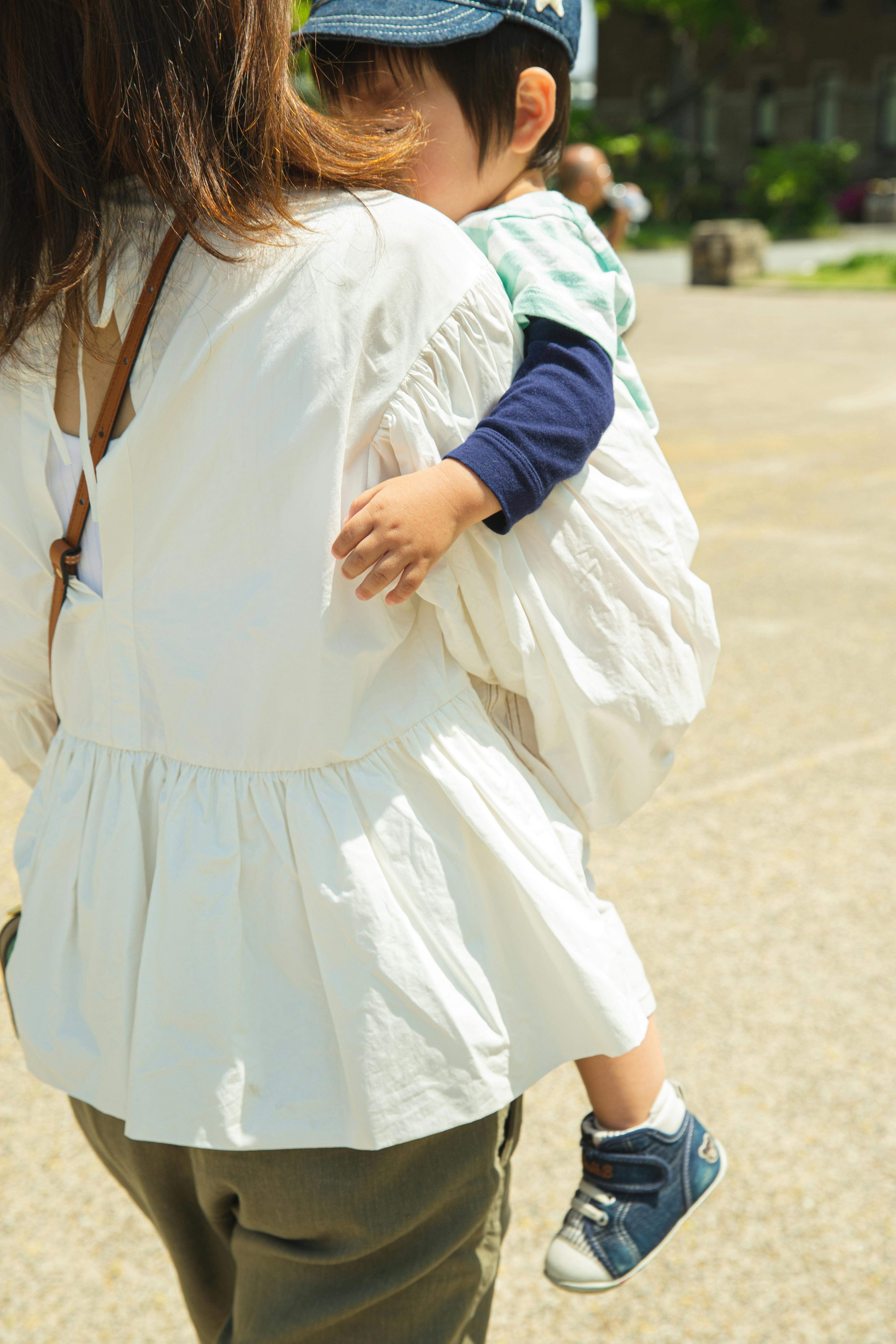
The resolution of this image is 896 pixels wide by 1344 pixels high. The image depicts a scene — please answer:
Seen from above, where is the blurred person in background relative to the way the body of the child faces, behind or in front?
behind

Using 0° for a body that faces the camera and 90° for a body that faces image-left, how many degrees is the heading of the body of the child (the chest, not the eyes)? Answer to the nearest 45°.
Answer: approximately 45°

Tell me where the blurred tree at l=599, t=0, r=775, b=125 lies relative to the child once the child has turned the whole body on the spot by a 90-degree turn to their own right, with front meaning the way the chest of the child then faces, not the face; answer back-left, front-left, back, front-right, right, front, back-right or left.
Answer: front-right

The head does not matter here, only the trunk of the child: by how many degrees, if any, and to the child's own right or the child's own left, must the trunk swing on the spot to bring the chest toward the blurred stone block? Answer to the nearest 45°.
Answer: approximately 135° to the child's own right

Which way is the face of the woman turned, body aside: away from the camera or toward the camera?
away from the camera

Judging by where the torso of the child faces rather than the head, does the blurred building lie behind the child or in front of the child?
behind
